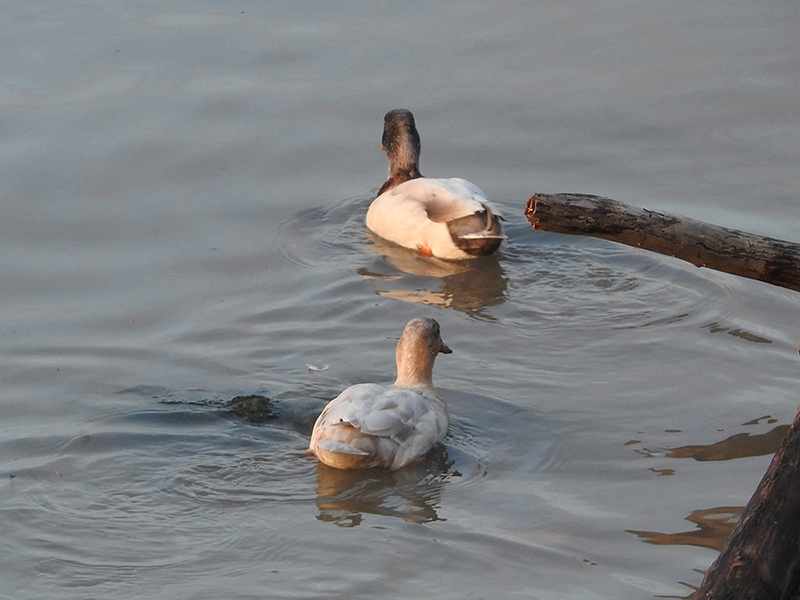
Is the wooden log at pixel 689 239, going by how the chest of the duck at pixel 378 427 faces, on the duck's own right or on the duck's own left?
on the duck's own right

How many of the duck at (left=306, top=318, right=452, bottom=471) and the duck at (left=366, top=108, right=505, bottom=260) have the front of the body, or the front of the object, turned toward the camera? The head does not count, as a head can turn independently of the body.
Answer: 0

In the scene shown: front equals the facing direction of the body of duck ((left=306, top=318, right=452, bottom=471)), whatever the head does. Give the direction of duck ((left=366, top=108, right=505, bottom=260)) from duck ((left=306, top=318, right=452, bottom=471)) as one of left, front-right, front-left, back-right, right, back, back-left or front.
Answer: front-left

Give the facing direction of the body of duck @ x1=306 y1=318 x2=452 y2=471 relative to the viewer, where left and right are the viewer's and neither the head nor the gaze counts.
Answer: facing away from the viewer and to the right of the viewer

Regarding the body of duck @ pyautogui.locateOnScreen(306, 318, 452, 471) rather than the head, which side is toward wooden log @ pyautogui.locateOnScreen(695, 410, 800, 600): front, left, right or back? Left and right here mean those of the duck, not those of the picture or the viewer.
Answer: right

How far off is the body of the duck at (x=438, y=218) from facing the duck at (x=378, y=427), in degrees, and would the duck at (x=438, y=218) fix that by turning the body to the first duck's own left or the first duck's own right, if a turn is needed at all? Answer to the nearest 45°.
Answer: approximately 135° to the first duck's own left

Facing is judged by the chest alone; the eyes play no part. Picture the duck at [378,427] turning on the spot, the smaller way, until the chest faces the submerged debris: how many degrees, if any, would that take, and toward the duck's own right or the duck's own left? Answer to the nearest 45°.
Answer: approximately 90° to the duck's own left

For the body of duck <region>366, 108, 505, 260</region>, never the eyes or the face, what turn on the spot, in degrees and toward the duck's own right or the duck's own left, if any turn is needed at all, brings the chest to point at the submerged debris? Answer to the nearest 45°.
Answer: approximately 135° to the duck's own left

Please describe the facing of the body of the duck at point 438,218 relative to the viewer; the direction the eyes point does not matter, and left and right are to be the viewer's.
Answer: facing away from the viewer and to the left of the viewer

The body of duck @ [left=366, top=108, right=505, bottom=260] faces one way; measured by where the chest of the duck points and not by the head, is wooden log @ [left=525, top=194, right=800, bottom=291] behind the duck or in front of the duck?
behind
